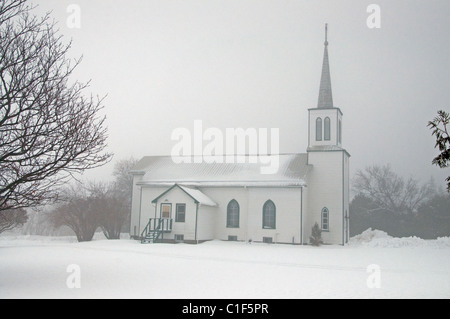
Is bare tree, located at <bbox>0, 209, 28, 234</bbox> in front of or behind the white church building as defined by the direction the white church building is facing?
behind

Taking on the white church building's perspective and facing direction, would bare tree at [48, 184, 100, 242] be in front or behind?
behind
